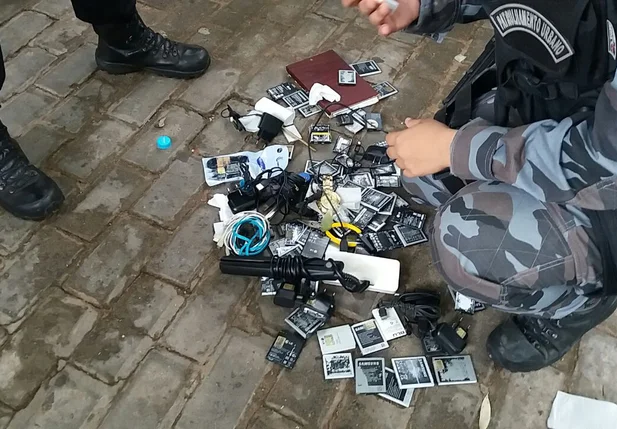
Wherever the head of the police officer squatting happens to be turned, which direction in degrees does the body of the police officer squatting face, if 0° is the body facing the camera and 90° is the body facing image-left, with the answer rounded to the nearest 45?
approximately 45°

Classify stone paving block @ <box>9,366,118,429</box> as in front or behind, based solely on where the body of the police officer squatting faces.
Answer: in front

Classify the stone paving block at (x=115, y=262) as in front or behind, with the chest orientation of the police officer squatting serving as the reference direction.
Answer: in front
